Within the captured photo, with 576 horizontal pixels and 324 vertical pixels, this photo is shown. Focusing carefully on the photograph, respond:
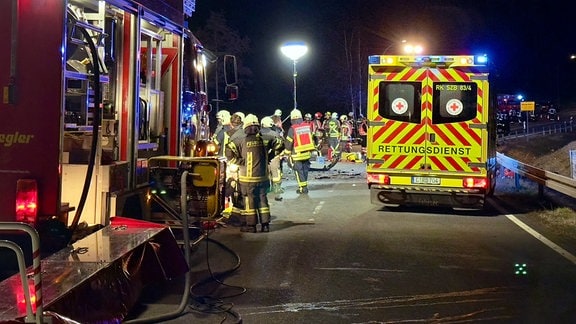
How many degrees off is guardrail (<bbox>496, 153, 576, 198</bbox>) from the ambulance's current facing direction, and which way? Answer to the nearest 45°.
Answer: approximately 45° to its right

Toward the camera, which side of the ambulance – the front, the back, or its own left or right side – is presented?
back

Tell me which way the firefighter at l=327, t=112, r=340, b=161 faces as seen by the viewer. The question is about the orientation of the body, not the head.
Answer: away from the camera

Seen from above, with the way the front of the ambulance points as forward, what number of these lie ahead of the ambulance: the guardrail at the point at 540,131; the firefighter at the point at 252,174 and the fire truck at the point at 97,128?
1

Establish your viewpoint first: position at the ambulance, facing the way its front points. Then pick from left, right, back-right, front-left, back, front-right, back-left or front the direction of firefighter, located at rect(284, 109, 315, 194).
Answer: front-left

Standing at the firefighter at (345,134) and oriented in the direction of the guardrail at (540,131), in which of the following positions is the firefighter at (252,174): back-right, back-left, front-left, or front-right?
back-right
